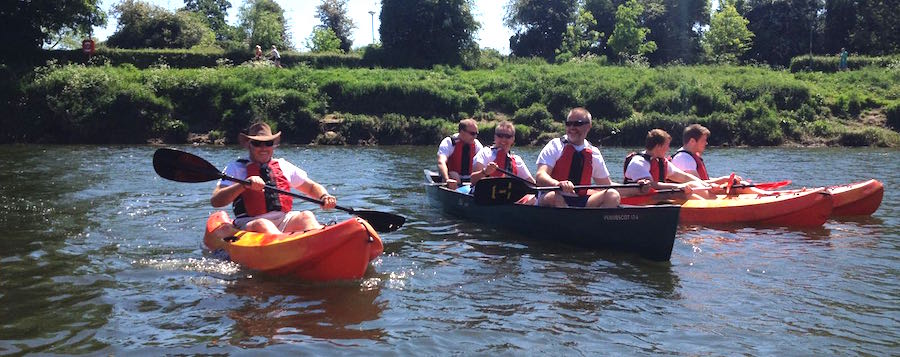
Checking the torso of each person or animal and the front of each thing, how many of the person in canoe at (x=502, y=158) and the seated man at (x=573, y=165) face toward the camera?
2

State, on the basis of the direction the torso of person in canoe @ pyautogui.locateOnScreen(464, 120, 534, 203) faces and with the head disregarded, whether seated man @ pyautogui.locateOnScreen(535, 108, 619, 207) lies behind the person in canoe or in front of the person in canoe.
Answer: in front

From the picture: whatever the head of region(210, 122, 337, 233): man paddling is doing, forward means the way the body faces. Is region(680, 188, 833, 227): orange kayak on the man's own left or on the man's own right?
on the man's own left

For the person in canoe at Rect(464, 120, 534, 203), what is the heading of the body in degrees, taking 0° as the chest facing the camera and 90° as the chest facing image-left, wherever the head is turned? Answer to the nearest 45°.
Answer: approximately 0°

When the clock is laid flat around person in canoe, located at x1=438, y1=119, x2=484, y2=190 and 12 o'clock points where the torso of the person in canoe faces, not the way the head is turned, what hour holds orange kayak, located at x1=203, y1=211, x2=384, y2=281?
The orange kayak is roughly at 2 o'clock from the person in canoe.

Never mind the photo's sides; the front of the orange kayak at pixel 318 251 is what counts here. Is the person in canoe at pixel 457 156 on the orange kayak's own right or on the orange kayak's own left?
on the orange kayak's own left

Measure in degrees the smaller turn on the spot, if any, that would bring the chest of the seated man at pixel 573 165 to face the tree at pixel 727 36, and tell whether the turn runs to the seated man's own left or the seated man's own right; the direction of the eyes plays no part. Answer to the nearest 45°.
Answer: approximately 180°

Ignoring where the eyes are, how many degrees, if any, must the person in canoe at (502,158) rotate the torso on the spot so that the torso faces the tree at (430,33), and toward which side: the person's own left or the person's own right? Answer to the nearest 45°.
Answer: approximately 180°
